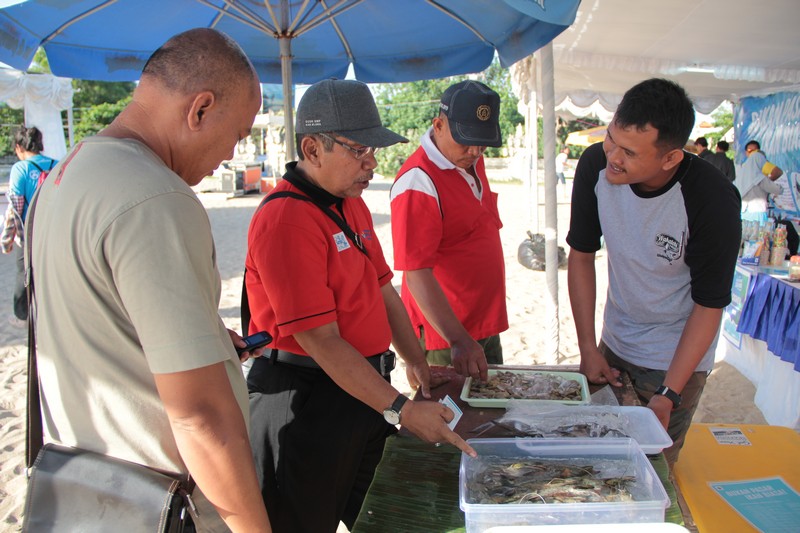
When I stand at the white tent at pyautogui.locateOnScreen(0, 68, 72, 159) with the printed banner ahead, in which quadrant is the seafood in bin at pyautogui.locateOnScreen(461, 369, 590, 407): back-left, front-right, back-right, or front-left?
front-right

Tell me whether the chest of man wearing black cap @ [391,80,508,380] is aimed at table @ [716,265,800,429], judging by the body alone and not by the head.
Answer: no

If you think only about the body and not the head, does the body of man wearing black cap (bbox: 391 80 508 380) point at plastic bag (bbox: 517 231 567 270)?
no

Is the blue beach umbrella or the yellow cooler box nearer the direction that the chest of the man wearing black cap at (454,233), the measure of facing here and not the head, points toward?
the yellow cooler box

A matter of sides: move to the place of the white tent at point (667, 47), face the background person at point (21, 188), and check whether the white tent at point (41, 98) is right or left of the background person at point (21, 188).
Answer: right

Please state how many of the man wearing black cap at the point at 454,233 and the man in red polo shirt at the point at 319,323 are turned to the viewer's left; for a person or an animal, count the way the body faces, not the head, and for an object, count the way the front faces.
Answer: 0

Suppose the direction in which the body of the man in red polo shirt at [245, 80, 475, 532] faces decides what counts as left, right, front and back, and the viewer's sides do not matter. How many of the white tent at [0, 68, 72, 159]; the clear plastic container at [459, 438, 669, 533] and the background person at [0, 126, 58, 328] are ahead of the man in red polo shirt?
1

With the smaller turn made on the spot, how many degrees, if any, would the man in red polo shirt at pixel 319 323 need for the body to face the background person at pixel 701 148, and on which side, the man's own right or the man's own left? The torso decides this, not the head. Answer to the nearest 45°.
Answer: approximately 90° to the man's own left

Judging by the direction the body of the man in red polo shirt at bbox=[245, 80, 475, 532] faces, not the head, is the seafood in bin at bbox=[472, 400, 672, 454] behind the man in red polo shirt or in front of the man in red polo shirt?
in front

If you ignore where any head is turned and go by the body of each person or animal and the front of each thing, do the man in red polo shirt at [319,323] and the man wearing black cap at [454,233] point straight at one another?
no

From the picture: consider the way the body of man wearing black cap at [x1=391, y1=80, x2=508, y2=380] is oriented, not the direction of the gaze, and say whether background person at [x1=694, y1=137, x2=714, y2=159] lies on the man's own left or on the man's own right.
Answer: on the man's own left

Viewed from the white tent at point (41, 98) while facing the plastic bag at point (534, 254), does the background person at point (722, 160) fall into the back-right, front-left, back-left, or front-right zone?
front-left

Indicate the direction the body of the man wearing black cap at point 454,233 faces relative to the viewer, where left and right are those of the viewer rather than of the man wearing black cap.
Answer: facing the viewer and to the right of the viewer

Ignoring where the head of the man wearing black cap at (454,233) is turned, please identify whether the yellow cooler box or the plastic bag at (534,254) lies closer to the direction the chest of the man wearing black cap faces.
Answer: the yellow cooler box

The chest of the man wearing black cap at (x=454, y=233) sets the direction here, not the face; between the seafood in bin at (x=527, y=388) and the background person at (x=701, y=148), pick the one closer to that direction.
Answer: the seafood in bin

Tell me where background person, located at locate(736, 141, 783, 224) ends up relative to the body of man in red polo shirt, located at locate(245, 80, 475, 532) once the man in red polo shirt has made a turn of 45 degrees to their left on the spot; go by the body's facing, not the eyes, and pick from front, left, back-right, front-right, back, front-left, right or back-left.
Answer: front-left

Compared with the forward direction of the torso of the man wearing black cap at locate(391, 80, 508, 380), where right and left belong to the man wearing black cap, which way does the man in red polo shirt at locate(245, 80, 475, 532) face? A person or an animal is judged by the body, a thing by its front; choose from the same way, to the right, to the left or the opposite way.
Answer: the same way
